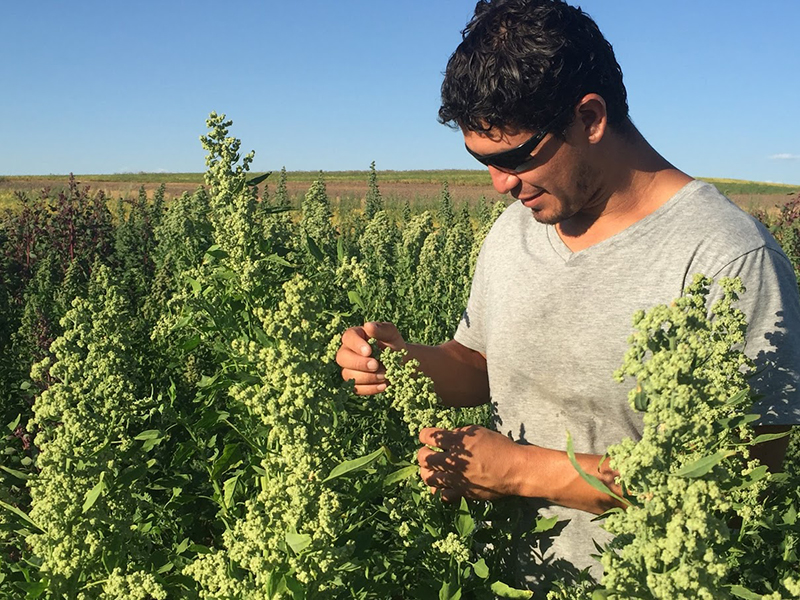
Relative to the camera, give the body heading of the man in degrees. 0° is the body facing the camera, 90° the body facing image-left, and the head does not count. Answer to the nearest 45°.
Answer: approximately 45°
